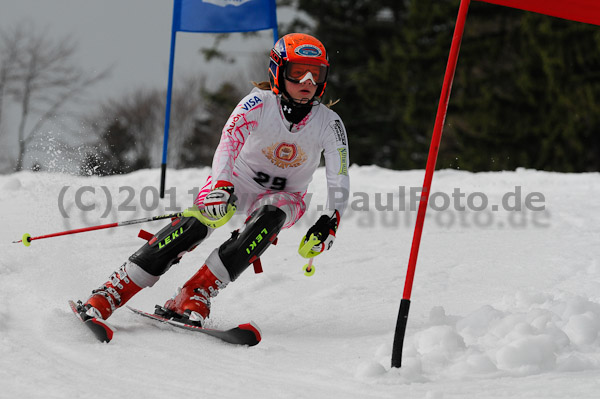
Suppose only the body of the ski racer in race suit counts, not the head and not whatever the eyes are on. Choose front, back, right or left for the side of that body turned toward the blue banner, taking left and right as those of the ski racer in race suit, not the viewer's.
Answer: back

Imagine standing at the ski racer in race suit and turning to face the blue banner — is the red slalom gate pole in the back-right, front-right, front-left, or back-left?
back-right

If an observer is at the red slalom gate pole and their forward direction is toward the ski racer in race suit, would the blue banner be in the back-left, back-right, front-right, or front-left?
front-right

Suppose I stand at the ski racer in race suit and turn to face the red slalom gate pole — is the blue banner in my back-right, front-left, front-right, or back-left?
back-left

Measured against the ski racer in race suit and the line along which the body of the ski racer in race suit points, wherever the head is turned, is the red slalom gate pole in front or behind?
in front

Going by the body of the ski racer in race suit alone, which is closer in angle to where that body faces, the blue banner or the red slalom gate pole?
the red slalom gate pole

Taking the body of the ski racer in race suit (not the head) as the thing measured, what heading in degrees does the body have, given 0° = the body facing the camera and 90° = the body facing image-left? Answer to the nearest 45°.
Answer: approximately 0°
